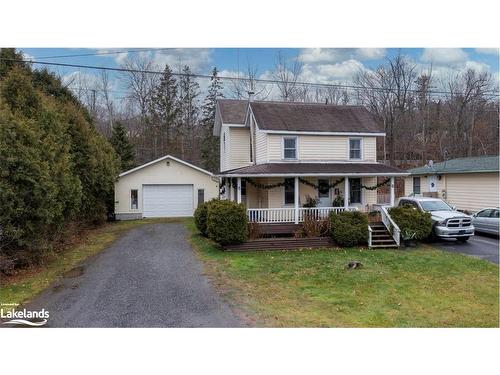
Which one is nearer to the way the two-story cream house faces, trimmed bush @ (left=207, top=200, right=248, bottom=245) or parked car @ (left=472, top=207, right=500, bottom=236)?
the trimmed bush

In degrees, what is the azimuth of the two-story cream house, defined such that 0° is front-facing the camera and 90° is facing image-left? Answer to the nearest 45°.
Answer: approximately 0°

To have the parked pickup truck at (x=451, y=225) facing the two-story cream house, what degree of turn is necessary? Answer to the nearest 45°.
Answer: approximately 135° to its right

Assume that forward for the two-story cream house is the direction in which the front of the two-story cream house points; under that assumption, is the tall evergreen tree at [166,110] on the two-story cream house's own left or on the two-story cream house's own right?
on the two-story cream house's own right

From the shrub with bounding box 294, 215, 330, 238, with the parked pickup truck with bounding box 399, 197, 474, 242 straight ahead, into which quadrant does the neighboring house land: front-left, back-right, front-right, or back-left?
front-left

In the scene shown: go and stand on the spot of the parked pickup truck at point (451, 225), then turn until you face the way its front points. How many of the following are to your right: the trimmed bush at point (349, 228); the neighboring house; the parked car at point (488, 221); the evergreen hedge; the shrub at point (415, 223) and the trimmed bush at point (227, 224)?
4

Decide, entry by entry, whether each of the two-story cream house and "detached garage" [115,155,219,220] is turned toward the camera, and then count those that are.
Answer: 2

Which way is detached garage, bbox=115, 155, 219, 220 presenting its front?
toward the camera

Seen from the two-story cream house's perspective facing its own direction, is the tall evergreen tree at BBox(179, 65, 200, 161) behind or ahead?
behind

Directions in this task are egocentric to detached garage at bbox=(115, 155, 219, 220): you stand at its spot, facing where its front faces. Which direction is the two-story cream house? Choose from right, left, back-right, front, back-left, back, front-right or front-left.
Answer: front-left

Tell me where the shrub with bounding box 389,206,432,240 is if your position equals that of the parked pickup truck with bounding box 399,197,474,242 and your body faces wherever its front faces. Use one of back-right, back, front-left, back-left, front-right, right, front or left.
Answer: right

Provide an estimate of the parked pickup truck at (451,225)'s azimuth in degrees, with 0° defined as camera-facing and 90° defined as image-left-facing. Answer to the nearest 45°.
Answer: approximately 315°

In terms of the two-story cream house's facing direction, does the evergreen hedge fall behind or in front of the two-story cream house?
in front

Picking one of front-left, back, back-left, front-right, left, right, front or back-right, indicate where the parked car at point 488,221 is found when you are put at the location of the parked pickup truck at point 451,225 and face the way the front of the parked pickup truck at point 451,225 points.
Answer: left

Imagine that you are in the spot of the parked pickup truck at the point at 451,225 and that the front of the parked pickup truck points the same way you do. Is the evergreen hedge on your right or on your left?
on your right
